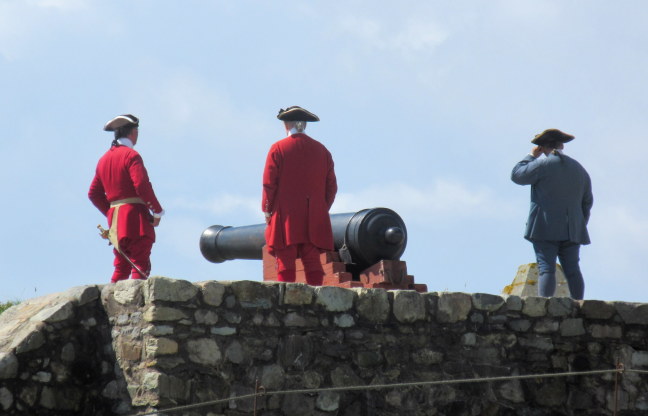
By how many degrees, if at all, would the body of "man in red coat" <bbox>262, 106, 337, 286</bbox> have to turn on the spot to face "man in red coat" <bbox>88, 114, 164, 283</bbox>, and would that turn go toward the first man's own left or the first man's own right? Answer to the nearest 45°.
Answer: approximately 90° to the first man's own left

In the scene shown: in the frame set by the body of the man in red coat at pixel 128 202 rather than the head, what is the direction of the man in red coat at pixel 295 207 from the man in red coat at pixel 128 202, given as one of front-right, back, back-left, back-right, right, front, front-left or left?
front-right

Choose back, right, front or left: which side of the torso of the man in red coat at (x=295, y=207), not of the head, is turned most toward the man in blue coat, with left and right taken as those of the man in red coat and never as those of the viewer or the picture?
right

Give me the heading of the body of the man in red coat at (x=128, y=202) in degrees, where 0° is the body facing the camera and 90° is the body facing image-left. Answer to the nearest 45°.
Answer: approximately 225°

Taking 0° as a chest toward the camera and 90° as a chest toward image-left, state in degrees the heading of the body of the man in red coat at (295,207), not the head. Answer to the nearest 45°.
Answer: approximately 180°

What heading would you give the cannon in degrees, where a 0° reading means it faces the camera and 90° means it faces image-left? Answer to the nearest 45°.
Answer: approximately 135°

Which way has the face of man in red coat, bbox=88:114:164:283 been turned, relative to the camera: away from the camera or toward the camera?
away from the camera

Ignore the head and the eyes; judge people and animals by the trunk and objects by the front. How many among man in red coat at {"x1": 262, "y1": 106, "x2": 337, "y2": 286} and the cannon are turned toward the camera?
0

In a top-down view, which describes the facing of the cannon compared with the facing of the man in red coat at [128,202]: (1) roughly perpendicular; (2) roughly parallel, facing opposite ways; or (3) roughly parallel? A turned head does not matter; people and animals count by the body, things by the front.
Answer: roughly perpendicular

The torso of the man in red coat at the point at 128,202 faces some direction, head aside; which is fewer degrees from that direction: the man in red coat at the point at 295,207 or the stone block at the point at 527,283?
the stone block

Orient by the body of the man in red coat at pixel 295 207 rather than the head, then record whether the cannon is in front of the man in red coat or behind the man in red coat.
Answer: in front

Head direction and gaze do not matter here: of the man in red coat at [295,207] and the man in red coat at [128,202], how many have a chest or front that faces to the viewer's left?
0
